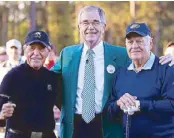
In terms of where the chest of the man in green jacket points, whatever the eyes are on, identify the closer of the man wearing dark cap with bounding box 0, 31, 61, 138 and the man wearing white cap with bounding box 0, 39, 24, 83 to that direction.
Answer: the man wearing dark cap

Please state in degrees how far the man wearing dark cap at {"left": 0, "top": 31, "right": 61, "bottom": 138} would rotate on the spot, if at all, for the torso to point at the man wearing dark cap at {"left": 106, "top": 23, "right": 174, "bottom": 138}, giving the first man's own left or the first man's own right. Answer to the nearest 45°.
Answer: approximately 90° to the first man's own left

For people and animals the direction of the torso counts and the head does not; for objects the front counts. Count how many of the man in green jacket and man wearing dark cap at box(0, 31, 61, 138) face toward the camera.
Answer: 2

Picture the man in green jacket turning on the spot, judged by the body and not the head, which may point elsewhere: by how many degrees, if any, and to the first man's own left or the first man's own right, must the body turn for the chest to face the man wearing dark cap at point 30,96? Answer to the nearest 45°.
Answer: approximately 45° to the first man's own right

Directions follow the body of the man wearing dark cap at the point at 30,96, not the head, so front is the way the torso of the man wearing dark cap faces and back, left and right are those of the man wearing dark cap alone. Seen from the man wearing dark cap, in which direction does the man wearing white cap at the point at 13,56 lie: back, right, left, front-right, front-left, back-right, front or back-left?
back
